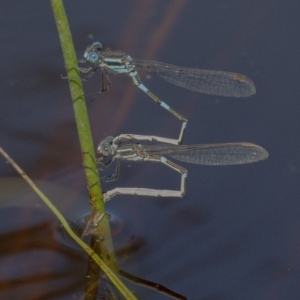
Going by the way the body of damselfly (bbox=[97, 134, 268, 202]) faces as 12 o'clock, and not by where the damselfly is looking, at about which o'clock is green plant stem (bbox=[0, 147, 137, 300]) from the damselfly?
The green plant stem is roughly at 12 o'clock from the damselfly.

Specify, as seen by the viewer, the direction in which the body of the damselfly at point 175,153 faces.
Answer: to the viewer's left

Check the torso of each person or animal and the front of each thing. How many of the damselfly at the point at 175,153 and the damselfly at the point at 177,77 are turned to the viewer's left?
2

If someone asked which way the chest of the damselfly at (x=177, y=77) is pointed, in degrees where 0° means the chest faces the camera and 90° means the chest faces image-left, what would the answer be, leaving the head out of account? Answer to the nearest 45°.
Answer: approximately 90°
